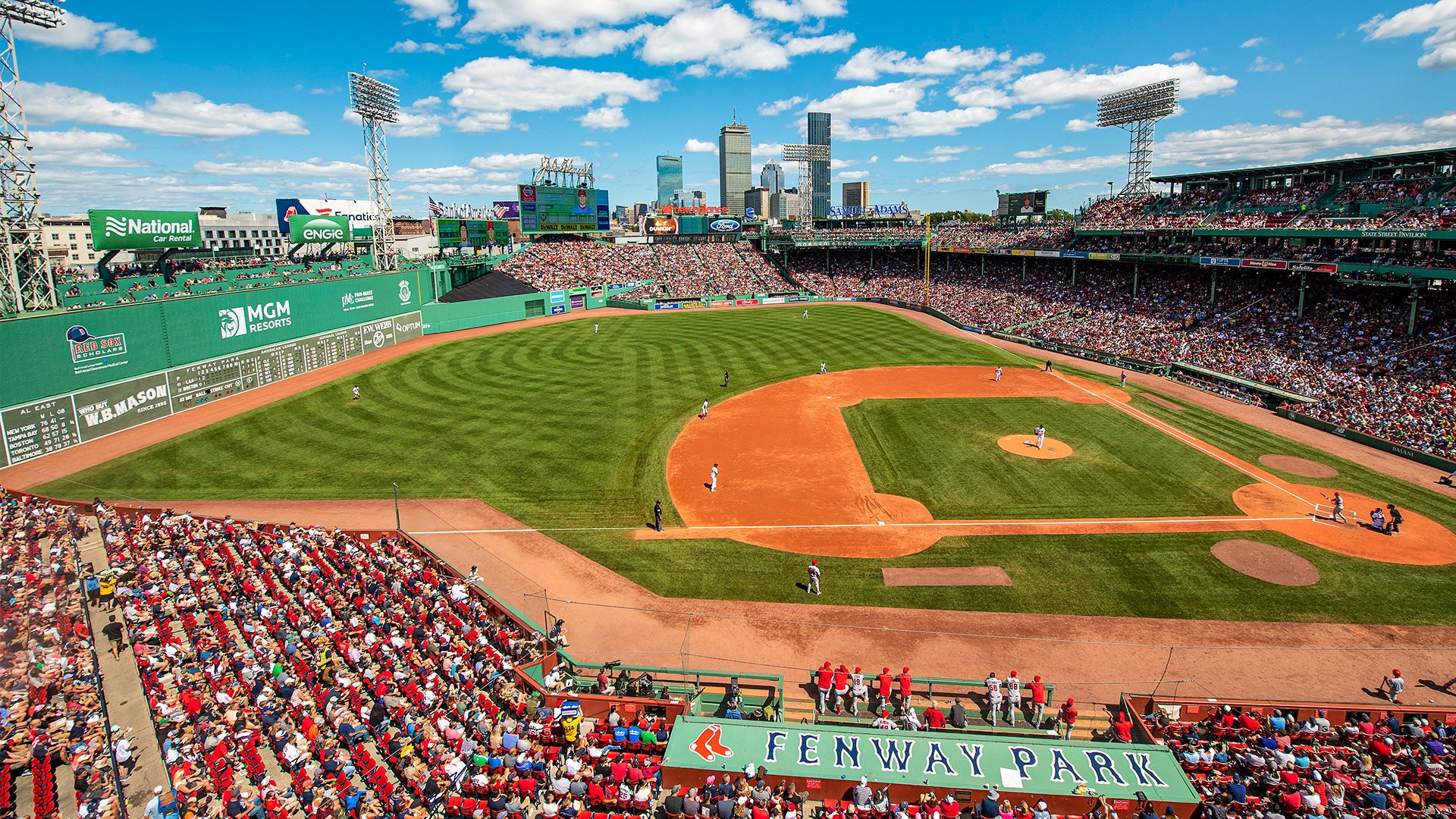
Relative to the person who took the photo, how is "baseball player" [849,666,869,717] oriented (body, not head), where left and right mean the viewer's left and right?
facing away from the viewer

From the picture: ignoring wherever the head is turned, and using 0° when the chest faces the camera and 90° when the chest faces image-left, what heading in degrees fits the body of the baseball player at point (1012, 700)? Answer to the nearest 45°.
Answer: approximately 180°

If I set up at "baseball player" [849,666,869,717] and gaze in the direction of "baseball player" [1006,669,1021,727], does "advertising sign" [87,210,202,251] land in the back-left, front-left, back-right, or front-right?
back-left

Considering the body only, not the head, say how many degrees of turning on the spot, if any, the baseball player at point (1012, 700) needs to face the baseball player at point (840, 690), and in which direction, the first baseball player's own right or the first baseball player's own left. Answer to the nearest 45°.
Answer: approximately 90° to the first baseball player's own left

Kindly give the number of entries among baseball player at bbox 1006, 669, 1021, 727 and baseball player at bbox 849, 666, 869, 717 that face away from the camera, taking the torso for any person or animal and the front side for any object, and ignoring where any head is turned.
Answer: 2

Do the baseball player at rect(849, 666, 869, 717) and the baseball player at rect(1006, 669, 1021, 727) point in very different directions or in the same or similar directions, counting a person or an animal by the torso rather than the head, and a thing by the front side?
same or similar directions
